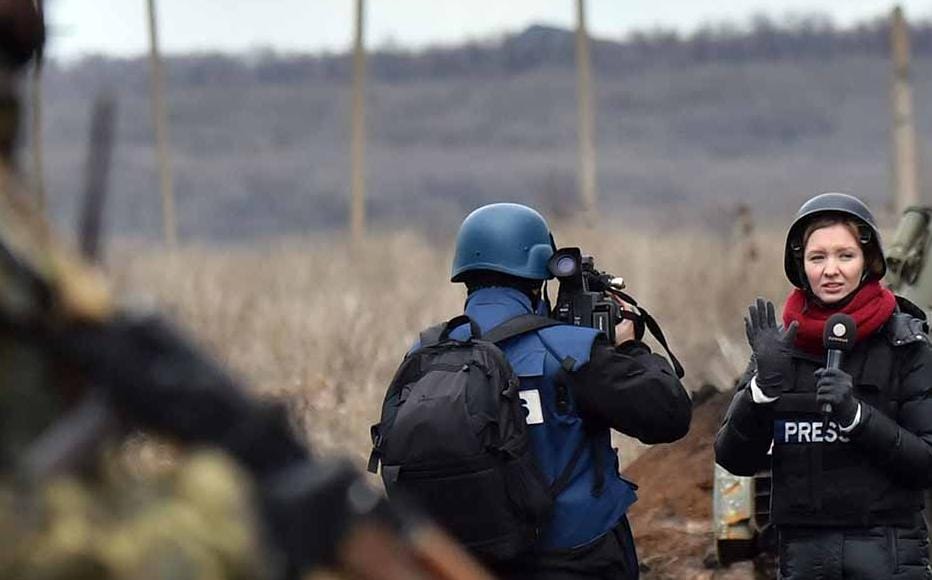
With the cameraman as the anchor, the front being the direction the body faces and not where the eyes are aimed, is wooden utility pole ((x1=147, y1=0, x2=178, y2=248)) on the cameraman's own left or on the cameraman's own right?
on the cameraman's own left

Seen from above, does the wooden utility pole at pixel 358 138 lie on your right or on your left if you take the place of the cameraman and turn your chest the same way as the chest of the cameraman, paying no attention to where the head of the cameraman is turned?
on your left

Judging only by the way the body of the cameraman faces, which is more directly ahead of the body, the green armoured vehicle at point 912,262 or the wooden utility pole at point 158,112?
the green armoured vehicle

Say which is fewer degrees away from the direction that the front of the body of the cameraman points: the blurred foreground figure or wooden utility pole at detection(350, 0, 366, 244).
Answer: the wooden utility pole

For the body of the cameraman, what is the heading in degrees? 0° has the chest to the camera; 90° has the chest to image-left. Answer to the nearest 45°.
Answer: approximately 225°

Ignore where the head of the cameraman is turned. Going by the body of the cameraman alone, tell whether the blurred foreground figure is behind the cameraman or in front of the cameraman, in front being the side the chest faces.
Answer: behind

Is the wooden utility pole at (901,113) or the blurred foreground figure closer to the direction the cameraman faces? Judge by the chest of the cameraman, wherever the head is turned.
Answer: the wooden utility pole

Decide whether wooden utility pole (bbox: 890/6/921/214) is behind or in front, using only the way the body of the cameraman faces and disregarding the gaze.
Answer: in front

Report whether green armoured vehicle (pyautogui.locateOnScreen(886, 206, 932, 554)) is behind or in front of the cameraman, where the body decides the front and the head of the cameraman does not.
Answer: in front

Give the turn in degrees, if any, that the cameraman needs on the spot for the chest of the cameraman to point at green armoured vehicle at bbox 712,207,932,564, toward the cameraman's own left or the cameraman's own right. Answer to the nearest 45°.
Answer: approximately 45° to the cameraman's own left

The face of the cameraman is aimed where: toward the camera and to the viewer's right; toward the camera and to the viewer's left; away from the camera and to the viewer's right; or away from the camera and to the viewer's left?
away from the camera and to the viewer's right
